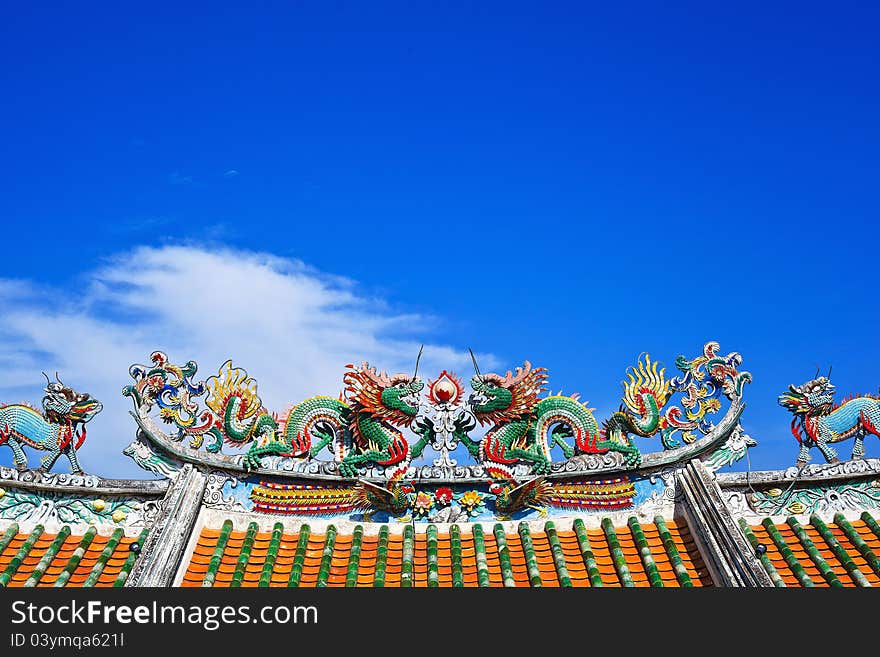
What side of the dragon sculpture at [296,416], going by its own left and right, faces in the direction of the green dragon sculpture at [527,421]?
front

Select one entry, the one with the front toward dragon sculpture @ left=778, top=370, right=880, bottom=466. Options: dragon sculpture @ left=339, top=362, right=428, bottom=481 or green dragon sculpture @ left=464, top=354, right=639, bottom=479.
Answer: dragon sculpture @ left=339, top=362, right=428, bottom=481

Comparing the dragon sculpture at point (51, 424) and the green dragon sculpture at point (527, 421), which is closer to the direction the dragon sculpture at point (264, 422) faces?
the green dragon sculpture

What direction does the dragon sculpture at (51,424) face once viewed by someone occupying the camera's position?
facing to the right of the viewer

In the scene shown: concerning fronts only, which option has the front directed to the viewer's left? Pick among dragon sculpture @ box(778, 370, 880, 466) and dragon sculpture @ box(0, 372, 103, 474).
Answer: dragon sculpture @ box(778, 370, 880, 466)

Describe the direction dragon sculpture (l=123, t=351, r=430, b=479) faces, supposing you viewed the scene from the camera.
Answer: facing to the right of the viewer

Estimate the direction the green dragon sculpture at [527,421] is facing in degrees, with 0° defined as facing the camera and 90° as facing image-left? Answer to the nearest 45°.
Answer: approximately 90°

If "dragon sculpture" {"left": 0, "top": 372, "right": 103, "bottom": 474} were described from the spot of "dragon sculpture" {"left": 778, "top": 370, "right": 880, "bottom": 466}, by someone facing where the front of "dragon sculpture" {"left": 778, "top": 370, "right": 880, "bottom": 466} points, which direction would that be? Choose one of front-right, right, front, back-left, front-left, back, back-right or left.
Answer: front-left

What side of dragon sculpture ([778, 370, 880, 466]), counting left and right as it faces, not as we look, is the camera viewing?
left
